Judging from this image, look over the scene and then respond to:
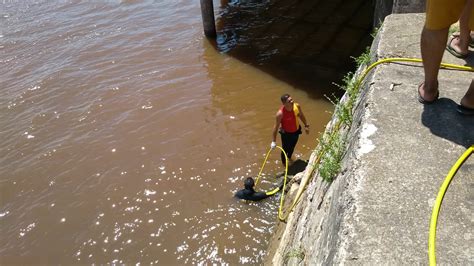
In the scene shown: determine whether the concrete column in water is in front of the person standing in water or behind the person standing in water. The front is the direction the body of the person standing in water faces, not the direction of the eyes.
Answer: behind

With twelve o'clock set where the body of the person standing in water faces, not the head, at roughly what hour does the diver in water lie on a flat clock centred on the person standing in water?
The diver in water is roughly at 1 o'clock from the person standing in water.

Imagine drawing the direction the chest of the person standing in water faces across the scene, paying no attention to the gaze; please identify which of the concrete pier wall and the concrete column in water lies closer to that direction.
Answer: the concrete pier wall

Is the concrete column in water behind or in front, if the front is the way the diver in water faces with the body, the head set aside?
in front

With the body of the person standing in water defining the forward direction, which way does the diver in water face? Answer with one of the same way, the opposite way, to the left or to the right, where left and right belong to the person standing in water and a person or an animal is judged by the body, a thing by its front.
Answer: the opposite way

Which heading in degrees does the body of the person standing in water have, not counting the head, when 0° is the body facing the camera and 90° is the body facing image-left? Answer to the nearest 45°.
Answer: approximately 0°

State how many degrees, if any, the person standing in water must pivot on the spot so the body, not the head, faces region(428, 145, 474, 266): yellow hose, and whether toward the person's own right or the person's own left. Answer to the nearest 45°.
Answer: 0° — they already face it

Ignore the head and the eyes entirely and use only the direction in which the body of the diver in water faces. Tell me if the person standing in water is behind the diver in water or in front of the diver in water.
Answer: in front

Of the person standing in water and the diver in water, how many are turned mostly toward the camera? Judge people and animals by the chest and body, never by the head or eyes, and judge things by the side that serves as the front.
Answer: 1

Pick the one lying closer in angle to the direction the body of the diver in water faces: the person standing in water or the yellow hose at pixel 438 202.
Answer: the person standing in water

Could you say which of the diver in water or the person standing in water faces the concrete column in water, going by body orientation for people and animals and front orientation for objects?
the diver in water

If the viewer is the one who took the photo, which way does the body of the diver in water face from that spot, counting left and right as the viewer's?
facing away from the viewer
